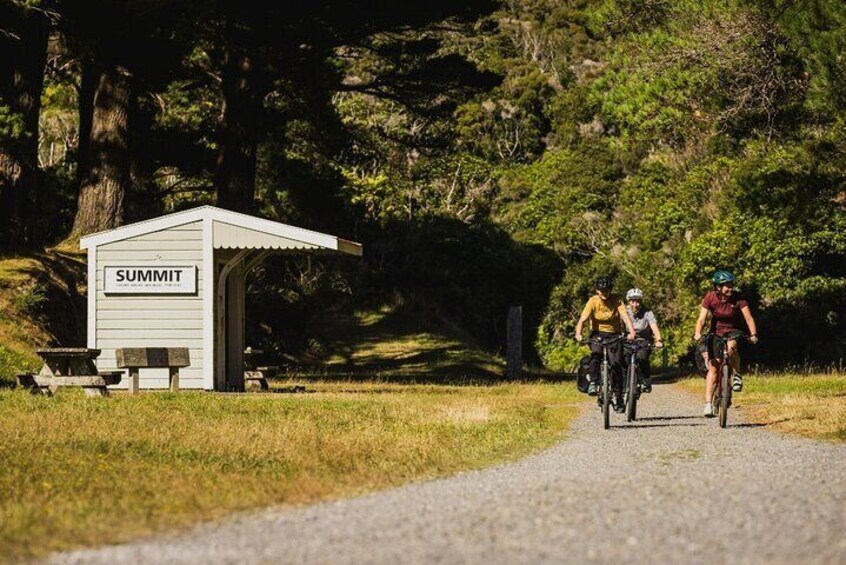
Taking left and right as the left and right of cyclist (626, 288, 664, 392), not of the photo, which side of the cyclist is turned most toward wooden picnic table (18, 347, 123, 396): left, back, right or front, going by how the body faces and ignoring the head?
right

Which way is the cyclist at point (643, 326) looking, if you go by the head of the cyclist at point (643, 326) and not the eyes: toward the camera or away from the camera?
toward the camera

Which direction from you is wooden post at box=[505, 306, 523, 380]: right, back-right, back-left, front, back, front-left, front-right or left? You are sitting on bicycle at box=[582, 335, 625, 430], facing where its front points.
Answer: back

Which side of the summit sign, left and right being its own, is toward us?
front

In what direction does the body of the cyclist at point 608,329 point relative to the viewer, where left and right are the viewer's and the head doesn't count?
facing the viewer

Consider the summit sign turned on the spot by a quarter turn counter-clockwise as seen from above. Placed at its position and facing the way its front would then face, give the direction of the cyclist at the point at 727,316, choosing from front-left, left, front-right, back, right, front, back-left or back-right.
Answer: front-right

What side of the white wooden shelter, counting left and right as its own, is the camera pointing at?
right

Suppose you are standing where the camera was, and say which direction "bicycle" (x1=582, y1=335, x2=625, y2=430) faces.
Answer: facing the viewer

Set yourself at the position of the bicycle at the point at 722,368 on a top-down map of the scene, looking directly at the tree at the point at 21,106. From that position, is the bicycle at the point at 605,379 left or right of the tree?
left
